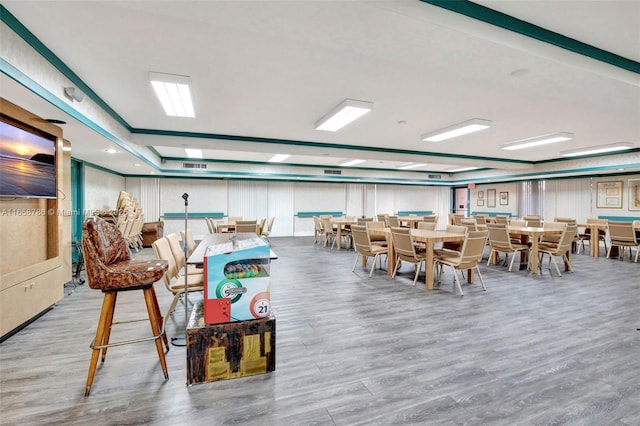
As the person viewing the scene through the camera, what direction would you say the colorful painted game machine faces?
facing the viewer

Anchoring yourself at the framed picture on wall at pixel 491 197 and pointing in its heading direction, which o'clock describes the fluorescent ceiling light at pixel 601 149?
The fluorescent ceiling light is roughly at 11 o'clock from the framed picture on wall.

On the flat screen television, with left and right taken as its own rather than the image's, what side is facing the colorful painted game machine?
front

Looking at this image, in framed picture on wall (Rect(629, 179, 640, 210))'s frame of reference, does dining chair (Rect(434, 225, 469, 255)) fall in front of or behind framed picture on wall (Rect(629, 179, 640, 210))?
in front

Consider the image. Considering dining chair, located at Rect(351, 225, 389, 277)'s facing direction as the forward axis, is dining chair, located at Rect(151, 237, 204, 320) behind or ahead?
behind

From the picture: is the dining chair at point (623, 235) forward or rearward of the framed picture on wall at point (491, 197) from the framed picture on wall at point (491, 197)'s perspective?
forward

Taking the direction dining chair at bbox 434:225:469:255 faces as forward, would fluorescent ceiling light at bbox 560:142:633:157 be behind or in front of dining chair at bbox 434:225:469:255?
behind

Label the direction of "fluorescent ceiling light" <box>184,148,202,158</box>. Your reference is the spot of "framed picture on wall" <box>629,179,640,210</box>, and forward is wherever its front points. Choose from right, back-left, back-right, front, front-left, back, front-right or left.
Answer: front

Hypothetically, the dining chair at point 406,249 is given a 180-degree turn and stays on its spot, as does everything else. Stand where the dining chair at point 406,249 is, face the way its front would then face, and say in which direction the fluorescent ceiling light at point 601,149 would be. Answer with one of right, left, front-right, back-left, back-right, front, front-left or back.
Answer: back

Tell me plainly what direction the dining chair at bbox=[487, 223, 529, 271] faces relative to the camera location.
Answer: facing away from the viewer and to the right of the viewer

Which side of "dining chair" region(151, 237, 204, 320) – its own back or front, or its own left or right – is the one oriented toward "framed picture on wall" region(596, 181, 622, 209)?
front
